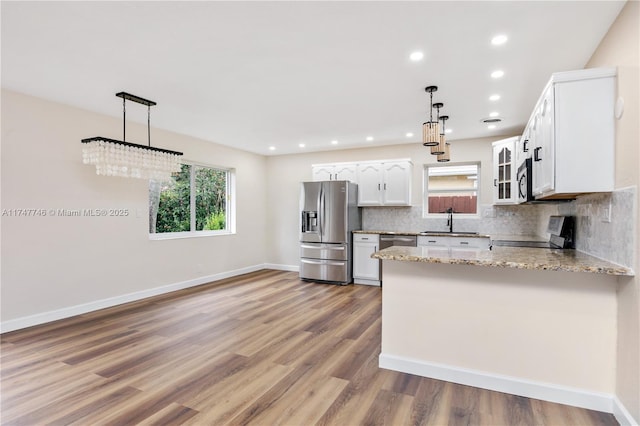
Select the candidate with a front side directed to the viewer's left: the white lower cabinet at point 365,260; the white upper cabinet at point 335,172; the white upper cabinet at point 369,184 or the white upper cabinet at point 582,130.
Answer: the white upper cabinet at point 582,130

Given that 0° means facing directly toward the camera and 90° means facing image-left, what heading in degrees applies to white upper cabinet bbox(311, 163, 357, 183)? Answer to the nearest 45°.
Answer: approximately 0°

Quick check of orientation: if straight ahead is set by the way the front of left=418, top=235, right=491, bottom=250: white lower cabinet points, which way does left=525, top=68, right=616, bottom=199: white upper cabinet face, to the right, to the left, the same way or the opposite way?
to the right

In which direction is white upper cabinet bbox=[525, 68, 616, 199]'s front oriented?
to the viewer's left

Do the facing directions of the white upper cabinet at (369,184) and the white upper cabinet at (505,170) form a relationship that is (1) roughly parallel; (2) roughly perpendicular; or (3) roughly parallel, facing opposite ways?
roughly perpendicular

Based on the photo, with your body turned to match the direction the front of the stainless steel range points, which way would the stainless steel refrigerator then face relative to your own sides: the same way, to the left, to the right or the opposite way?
to the left

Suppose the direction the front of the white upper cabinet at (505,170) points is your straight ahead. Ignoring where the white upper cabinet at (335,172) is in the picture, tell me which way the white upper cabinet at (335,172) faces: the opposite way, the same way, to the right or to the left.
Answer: to the left
